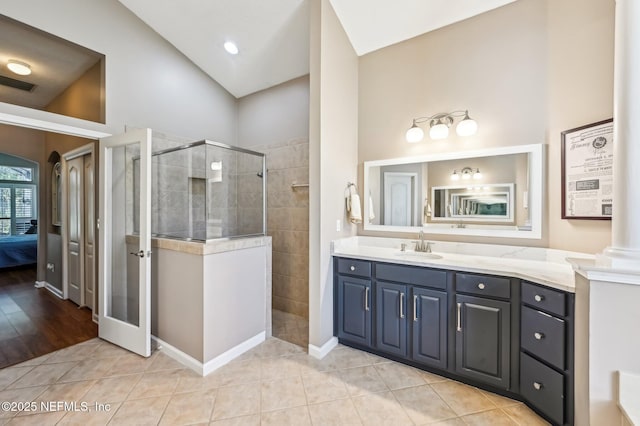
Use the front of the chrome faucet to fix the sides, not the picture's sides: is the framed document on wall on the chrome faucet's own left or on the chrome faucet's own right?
on the chrome faucet's own left

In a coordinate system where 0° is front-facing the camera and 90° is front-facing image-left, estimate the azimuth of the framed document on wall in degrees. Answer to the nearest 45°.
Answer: approximately 45°

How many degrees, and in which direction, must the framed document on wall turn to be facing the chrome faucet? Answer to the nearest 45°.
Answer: approximately 45° to its right

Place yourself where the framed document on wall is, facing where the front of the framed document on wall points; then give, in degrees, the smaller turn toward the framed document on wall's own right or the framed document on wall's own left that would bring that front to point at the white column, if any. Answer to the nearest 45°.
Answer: approximately 45° to the framed document on wall's own left

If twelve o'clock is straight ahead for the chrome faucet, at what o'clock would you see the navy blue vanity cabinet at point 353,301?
The navy blue vanity cabinet is roughly at 2 o'clock from the chrome faucet.

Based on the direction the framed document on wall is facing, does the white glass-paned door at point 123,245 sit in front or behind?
in front

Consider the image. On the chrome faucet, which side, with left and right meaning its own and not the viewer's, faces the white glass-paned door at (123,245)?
right

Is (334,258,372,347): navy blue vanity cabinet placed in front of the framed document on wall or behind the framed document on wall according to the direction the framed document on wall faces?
in front

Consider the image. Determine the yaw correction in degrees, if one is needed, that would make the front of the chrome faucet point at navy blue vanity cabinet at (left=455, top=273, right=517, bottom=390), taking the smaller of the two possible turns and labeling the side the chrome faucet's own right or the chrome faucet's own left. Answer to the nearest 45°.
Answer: approximately 45° to the chrome faucet's own left

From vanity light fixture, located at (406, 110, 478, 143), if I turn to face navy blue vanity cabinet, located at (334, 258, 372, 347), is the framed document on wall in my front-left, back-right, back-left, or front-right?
back-left

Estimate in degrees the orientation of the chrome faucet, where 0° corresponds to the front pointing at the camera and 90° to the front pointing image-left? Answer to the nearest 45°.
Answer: approximately 0°
